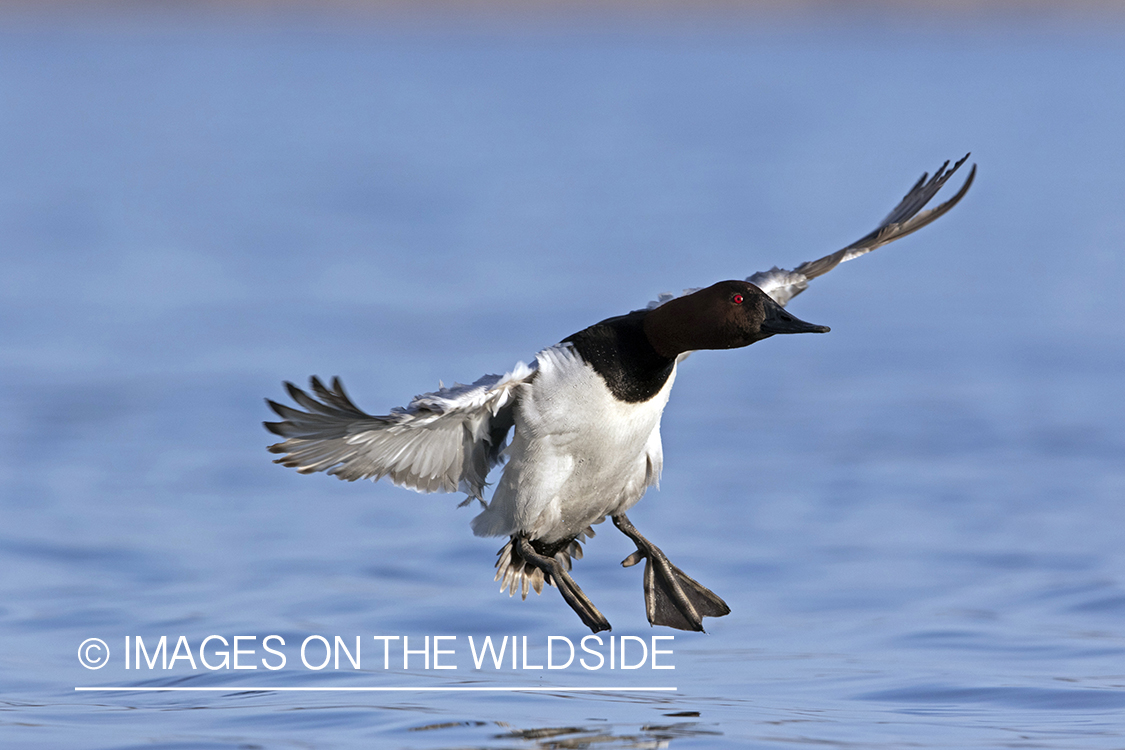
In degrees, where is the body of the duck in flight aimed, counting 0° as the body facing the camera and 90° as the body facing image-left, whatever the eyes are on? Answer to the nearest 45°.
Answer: approximately 315°
